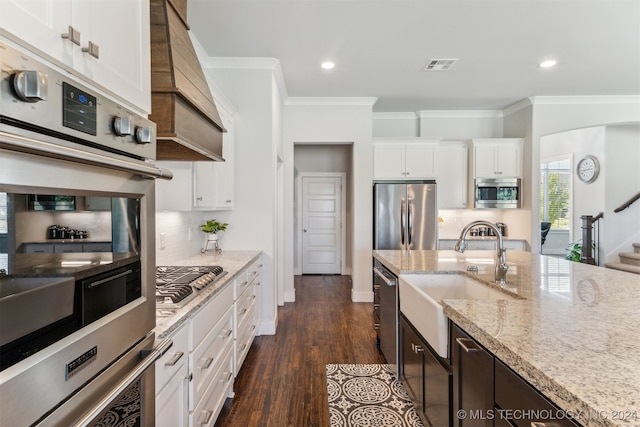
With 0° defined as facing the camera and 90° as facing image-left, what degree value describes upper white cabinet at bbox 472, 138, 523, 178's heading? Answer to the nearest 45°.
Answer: approximately 0°

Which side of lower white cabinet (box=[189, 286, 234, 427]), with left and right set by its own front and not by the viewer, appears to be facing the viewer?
right

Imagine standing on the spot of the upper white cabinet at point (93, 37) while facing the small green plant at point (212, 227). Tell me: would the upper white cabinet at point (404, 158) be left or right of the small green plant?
right

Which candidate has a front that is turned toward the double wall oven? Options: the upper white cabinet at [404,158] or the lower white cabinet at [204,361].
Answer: the upper white cabinet

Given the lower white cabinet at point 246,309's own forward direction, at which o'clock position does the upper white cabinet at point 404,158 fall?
The upper white cabinet is roughly at 11 o'clock from the lower white cabinet.

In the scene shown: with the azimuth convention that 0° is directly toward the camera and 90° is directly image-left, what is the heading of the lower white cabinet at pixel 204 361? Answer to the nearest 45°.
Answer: approximately 270°

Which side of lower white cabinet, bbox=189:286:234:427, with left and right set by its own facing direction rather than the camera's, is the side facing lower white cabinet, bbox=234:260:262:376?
left

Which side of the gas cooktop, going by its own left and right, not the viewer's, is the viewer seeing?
right

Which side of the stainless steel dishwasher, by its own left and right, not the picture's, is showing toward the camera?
left

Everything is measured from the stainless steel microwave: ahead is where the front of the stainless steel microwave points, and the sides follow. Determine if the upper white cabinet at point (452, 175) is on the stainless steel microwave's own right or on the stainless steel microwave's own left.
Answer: on the stainless steel microwave's own right

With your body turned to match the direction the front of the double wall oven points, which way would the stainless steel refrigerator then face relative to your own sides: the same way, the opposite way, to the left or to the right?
to the right

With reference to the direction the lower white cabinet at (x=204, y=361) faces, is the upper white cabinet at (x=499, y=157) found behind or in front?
in front

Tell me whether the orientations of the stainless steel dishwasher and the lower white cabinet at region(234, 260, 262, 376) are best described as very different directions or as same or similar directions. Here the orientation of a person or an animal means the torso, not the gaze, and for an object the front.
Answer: very different directions

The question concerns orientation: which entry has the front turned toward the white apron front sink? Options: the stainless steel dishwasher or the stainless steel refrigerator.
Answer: the stainless steel refrigerator

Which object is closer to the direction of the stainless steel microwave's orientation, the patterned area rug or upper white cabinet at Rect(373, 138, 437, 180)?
the patterned area rug
